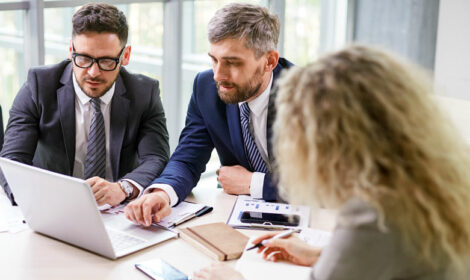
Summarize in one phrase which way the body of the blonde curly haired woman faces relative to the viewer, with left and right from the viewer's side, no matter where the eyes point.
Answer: facing away from the viewer and to the left of the viewer

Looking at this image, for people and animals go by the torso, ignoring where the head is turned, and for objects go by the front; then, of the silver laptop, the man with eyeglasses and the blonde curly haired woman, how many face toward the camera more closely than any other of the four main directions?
1

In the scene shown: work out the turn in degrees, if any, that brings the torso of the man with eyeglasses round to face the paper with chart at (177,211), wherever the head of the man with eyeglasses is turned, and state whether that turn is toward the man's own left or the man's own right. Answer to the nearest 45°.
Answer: approximately 45° to the man's own left

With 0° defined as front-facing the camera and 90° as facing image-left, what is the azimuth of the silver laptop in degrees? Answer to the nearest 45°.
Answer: approximately 225°

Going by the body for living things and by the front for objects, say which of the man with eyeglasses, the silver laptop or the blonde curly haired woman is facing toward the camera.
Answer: the man with eyeglasses

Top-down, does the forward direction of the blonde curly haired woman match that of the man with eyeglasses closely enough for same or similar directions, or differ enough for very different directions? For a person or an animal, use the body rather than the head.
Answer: very different directions

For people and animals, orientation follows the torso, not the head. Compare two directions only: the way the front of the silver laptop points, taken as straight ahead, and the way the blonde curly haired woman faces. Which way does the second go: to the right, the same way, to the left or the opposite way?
to the left

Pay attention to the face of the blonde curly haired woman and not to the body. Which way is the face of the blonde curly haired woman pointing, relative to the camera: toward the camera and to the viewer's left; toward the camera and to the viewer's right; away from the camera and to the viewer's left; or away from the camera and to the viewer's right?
away from the camera and to the viewer's left

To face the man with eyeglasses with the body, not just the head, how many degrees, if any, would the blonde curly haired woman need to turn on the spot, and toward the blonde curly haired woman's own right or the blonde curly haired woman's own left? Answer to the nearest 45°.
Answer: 0° — they already face them

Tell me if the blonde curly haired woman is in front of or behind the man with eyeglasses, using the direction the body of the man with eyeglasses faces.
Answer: in front

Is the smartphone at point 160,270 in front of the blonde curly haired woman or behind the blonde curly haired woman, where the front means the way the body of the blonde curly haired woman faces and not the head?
in front

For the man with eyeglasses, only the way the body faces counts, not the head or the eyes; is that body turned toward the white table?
yes
